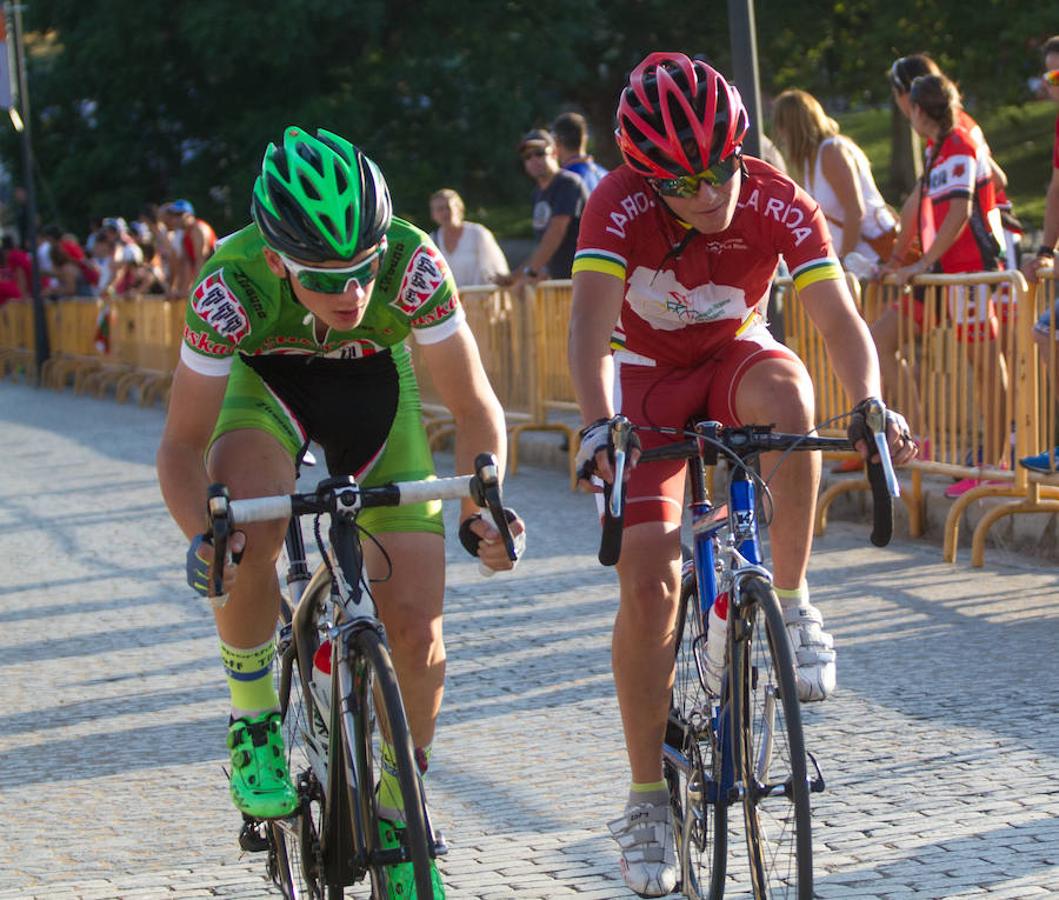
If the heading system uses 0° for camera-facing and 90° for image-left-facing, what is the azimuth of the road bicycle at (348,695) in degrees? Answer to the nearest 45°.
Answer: approximately 0°

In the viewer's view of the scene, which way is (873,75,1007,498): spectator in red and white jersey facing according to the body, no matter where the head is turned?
to the viewer's left

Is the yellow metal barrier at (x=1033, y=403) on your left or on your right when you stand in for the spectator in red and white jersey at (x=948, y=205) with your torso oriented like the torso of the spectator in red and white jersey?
on your left

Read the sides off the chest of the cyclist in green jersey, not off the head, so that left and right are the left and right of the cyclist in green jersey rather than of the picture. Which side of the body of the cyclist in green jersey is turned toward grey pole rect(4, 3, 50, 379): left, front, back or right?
back
